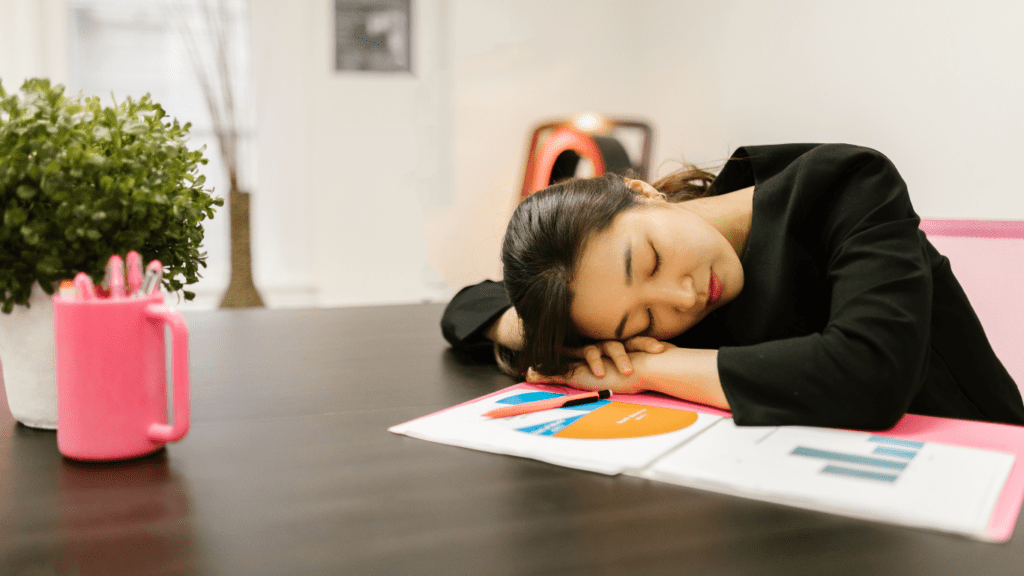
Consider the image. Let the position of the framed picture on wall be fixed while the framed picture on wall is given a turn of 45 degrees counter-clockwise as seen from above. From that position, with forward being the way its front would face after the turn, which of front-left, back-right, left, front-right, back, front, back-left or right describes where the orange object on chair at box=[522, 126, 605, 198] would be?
front

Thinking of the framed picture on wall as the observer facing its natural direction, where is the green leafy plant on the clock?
The green leafy plant is roughly at 12 o'clock from the framed picture on wall.

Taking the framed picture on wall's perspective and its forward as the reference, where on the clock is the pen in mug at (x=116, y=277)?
The pen in mug is roughly at 12 o'clock from the framed picture on wall.

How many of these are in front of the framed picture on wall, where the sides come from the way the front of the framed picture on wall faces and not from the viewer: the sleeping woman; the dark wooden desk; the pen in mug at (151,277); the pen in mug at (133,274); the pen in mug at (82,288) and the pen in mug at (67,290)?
6

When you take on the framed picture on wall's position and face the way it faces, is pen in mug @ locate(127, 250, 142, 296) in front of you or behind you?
in front

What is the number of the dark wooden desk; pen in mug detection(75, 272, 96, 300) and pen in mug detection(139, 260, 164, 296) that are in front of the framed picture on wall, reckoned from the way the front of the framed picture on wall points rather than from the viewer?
3

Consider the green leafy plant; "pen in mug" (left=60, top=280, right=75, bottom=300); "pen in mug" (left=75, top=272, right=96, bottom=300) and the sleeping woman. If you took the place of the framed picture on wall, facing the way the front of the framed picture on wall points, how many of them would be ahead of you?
4

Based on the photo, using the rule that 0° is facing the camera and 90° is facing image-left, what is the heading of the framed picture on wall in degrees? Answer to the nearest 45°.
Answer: approximately 0°

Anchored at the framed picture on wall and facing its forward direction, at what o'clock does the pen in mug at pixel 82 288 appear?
The pen in mug is roughly at 12 o'clock from the framed picture on wall.

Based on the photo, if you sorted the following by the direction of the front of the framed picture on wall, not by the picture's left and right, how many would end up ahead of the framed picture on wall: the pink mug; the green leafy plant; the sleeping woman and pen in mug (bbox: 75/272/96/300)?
4

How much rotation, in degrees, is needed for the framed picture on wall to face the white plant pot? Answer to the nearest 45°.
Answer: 0° — it already faces it

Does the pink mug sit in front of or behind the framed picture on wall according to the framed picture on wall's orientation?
in front

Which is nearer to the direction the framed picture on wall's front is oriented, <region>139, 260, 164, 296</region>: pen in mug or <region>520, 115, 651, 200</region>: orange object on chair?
the pen in mug
